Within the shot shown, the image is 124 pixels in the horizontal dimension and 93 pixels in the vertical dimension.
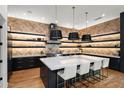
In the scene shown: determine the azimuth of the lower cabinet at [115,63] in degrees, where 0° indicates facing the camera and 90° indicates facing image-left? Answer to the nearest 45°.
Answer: approximately 45°

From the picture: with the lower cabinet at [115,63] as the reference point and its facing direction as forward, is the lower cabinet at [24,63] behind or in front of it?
in front
